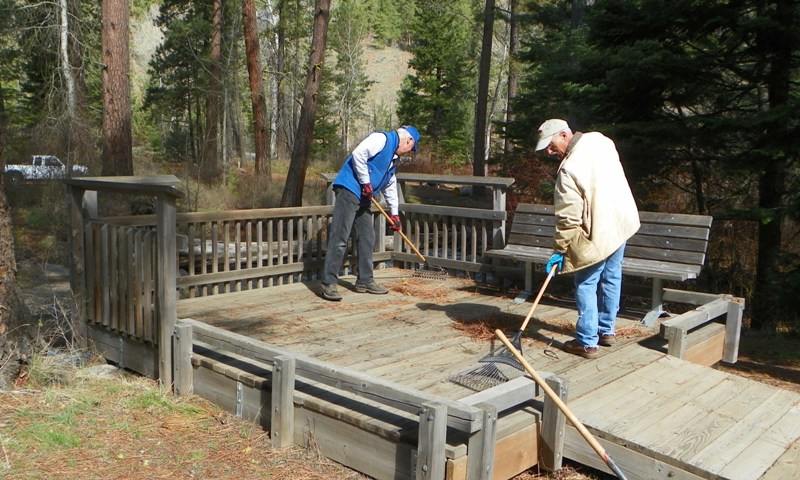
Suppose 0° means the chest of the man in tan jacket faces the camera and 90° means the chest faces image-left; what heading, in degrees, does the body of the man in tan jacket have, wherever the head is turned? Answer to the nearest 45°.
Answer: approximately 90°

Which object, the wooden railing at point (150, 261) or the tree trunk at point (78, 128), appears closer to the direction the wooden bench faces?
the wooden railing

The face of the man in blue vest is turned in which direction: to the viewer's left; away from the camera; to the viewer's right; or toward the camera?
to the viewer's right

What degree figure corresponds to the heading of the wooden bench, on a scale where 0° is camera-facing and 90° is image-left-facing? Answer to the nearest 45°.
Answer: approximately 45°
